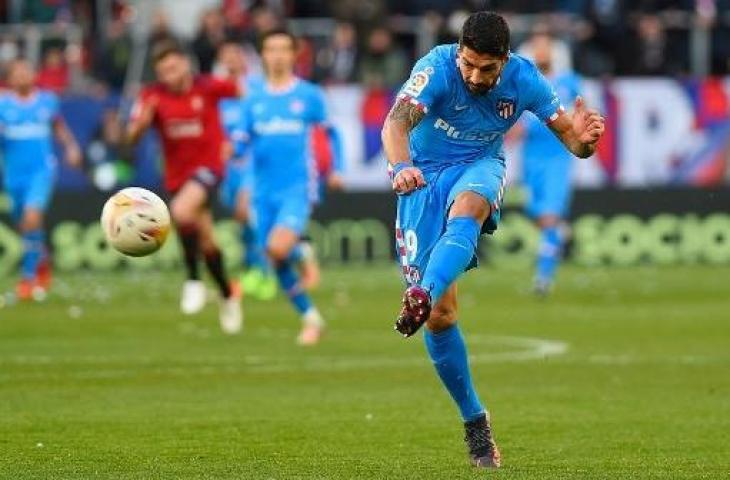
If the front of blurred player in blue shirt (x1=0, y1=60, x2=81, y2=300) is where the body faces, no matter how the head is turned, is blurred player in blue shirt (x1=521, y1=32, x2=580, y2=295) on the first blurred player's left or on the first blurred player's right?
on the first blurred player's left

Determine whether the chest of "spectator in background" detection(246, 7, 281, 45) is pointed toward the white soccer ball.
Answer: yes

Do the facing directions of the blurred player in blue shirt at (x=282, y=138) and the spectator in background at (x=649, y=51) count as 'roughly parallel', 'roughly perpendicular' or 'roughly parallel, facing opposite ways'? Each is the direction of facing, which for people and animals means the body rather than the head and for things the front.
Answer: roughly parallel

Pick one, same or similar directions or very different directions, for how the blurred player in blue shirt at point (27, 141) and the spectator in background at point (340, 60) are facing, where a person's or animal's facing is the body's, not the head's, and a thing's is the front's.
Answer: same or similar directions

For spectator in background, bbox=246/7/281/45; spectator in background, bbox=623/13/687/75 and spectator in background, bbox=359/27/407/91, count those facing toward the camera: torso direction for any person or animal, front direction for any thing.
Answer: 3

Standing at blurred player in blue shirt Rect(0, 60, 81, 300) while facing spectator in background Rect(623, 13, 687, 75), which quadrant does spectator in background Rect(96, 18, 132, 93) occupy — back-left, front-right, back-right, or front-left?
front-left

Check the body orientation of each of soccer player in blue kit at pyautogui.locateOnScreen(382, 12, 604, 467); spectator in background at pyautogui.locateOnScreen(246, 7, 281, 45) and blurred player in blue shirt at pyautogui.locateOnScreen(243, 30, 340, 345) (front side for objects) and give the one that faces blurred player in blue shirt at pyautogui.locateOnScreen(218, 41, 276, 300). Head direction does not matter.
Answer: the spectator in background

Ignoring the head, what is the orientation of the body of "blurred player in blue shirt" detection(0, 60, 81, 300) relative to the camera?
toward the camera

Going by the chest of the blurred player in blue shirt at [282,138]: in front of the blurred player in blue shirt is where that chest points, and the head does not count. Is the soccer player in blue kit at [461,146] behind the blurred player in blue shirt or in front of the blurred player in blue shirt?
in front

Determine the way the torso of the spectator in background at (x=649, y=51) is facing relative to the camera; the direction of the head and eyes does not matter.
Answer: toward the camera

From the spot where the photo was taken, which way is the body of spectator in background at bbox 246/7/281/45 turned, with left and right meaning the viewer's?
facing the viewer

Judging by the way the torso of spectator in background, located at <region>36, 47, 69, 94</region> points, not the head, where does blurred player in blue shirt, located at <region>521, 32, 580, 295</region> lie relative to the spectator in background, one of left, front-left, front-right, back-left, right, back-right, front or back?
front-left

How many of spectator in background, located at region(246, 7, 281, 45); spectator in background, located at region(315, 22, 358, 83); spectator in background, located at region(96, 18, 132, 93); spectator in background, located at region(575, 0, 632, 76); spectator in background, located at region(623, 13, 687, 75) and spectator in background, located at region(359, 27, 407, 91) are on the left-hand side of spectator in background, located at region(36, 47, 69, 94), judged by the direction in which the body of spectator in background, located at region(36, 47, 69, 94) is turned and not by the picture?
6

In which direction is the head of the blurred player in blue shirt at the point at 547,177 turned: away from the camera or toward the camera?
toward the camera

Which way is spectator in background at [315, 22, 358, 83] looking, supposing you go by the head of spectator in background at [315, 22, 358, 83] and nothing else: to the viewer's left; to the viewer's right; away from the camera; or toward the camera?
toward the camera
